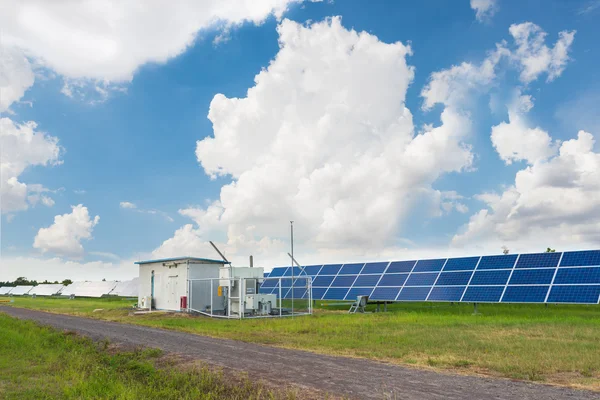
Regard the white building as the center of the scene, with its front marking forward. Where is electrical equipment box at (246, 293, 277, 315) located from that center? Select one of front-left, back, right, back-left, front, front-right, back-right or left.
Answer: left

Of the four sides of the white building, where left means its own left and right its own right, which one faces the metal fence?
left

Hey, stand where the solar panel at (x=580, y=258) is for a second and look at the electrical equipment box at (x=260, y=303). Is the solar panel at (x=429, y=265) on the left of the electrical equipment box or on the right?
right

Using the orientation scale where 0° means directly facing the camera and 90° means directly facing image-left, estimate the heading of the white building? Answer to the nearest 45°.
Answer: approximately 45°

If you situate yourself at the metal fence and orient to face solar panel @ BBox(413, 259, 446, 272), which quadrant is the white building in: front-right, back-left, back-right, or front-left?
back-left

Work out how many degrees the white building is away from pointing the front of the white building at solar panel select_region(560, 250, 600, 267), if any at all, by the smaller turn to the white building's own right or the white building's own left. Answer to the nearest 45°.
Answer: approximately 90° to the white building's own left

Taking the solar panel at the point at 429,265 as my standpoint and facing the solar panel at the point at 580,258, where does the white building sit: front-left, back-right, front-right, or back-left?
back-right

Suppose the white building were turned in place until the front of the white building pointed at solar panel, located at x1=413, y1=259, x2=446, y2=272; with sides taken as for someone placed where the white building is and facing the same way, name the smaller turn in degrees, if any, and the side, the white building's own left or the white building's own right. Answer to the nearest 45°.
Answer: approximately 135° to the white building's own left
